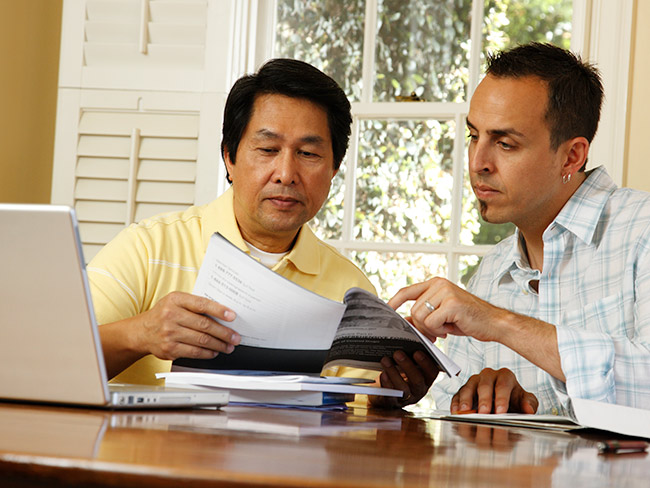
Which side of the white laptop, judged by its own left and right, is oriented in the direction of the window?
front

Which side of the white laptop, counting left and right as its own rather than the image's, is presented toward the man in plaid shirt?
front

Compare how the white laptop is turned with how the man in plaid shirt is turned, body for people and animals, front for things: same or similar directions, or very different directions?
very different directions

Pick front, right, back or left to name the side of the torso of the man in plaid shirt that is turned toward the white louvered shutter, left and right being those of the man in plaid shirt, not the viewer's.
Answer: right

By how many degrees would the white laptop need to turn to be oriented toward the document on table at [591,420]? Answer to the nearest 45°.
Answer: approximately 45° to its right

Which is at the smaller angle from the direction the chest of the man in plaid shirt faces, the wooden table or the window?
the wooden table

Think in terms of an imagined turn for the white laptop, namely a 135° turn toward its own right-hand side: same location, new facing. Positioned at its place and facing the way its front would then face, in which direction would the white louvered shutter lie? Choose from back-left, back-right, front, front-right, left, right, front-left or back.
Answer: back

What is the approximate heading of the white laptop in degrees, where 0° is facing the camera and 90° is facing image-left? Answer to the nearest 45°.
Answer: approximately 225°

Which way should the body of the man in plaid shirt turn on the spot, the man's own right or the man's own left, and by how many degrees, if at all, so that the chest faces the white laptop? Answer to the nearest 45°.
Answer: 0° — they already face it
